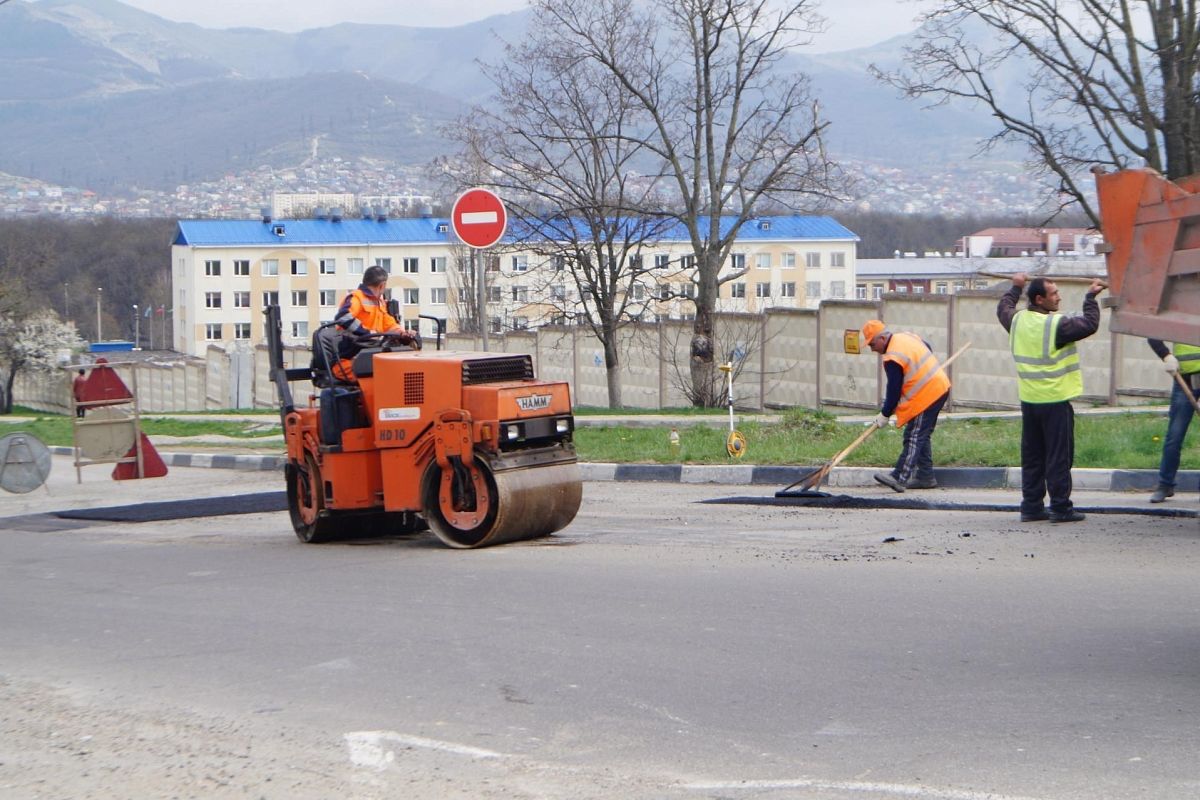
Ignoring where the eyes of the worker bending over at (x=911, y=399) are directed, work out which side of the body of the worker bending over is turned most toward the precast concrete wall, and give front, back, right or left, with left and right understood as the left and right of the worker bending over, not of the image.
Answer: right

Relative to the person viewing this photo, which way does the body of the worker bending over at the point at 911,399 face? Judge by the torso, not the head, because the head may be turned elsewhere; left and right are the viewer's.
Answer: facing to the left of the viewer

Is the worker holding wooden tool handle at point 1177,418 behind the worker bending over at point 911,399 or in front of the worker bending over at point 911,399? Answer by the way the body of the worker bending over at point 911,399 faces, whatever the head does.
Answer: behind

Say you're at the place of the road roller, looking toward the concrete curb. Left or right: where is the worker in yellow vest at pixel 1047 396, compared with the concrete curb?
right

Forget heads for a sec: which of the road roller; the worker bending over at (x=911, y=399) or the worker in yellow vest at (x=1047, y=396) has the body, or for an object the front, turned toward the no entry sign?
the worker bending over

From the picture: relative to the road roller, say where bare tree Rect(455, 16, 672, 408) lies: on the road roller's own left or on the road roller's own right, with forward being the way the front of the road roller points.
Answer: on the road roller's own left

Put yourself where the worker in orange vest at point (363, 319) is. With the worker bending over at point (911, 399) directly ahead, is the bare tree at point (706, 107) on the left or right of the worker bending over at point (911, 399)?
left

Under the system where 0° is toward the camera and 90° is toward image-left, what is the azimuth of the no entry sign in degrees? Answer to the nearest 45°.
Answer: approximately 0°

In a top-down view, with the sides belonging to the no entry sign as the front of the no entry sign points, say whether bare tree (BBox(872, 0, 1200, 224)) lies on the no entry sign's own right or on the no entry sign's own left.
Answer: on the no entry sign's own left

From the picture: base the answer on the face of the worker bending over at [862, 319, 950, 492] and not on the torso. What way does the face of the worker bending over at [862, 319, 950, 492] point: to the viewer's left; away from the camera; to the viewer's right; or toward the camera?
to the viewer's left
